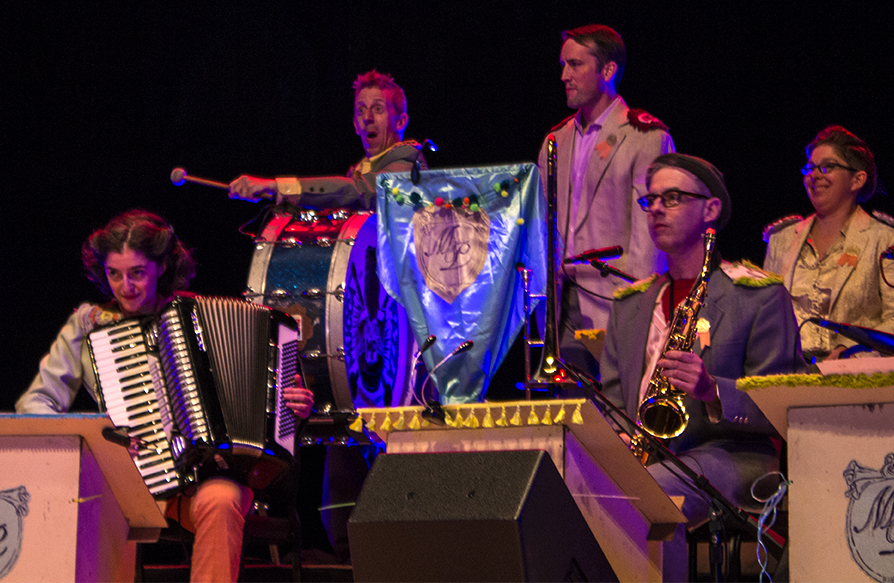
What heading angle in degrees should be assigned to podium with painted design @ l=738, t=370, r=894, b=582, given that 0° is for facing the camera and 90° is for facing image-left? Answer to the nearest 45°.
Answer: approximately 0°

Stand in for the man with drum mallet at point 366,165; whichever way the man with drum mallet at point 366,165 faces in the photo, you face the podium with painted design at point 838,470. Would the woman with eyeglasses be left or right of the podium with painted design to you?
left

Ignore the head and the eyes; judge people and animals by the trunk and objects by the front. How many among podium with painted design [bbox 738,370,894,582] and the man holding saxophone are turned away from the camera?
0

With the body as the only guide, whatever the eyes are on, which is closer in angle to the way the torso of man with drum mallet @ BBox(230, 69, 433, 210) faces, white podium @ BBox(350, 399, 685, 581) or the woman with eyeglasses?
the white podium

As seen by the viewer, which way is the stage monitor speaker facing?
away from the camera

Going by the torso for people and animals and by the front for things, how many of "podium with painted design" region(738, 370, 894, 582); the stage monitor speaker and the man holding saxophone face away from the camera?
1

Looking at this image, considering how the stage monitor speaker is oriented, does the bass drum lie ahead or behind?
ahead

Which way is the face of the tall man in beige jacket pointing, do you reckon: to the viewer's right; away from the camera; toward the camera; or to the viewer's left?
to the viewer's left

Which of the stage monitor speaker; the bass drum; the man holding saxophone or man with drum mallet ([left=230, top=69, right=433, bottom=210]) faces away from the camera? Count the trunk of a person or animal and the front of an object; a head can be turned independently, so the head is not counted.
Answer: the stage monitor speaker

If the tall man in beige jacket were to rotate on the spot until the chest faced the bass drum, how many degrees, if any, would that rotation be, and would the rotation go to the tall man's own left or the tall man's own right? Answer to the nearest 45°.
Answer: approximately 45° to the tall man's own right
